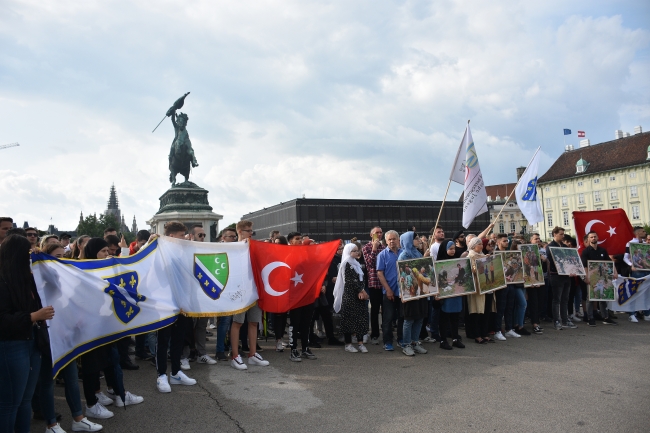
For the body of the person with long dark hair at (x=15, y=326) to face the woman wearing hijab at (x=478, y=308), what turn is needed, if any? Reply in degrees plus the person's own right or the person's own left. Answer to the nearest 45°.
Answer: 0° — they already face them

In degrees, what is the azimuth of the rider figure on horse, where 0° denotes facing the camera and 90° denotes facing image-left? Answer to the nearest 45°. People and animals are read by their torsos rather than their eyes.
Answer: approximately 0°

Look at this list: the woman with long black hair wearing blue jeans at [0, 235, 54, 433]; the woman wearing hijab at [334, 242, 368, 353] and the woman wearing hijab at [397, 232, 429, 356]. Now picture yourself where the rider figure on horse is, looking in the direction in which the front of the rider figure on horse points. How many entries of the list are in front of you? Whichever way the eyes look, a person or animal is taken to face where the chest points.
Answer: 3

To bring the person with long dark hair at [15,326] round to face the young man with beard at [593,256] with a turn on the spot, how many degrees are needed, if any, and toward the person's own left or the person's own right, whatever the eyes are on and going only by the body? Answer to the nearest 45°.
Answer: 0° — they already face them

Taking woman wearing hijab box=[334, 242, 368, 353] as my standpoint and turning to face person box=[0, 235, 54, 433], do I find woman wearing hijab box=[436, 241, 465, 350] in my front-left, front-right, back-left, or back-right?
back-left

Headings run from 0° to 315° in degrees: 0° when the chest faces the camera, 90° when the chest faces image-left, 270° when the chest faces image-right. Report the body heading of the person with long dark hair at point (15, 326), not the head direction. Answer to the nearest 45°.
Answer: approximately 270°
